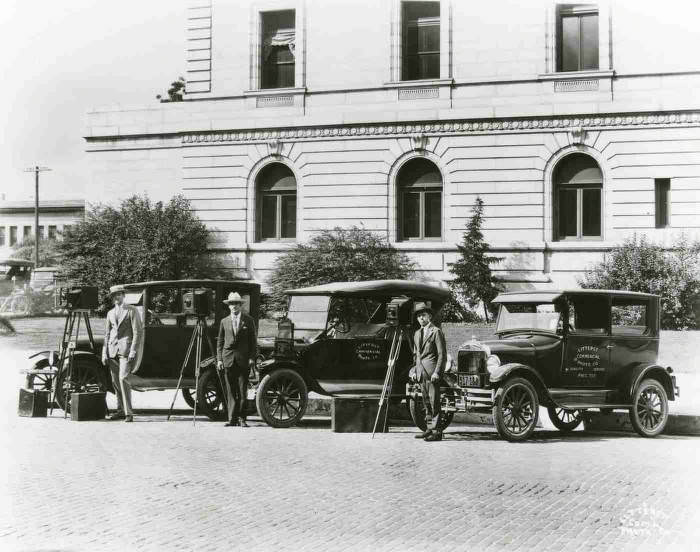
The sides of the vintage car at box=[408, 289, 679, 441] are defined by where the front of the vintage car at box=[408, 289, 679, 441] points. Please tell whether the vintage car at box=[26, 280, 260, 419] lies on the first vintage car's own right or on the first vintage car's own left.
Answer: on the first vintage car's own right

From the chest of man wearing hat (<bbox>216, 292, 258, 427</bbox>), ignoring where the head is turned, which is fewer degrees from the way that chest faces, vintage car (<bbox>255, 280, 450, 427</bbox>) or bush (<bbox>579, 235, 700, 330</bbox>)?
the vintage car

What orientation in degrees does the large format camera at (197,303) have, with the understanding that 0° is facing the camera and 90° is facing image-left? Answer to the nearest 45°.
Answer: approximately 45°

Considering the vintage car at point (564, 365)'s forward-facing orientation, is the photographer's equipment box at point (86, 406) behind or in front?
in front

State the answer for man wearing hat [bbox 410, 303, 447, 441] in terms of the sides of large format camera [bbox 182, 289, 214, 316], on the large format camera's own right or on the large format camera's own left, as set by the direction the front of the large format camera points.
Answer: on the large format camera's own left

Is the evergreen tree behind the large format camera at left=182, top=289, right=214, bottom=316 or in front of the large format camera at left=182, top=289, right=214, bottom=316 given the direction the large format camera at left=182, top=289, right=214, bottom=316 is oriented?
behind

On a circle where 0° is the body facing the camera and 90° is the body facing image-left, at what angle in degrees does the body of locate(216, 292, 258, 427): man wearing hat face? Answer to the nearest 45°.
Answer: approximately 0°

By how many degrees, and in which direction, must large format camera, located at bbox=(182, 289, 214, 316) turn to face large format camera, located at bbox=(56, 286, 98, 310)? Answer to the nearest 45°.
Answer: approximately 45° to its right

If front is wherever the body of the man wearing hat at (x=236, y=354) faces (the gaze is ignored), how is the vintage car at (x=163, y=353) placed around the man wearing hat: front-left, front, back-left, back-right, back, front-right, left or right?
back-right

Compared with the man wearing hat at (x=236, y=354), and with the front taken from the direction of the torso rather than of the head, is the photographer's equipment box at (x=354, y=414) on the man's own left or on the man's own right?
on the man's own left

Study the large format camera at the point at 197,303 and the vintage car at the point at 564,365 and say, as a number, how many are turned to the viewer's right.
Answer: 0

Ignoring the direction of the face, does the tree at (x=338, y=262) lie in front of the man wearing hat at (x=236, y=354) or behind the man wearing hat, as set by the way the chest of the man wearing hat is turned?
behind

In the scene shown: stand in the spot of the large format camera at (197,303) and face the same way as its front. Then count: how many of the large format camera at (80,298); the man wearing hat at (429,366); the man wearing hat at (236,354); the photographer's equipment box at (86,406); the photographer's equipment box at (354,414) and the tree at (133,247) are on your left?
3

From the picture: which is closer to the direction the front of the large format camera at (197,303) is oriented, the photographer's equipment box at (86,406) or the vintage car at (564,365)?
the photographer's equipment box
